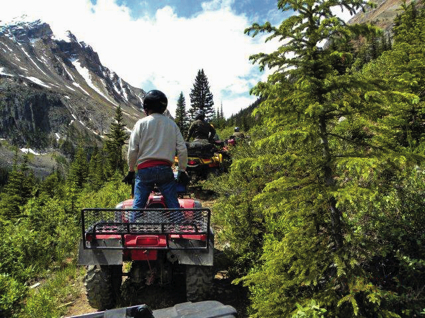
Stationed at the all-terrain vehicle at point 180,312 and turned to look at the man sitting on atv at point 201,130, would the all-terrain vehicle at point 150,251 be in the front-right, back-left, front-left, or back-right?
front-left

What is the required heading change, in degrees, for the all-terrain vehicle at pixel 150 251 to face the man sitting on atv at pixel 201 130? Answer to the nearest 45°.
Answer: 0° — it already faces them

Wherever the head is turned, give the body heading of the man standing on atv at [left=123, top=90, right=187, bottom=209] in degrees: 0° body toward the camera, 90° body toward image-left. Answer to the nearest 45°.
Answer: approximately 180°

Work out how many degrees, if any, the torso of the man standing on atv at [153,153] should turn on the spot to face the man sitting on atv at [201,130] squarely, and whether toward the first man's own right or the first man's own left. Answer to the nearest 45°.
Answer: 0° — they already face them

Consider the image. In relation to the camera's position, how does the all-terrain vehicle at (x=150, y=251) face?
facing away from the viewer

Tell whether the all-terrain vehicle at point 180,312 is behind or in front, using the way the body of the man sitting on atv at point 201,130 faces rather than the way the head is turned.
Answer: behind

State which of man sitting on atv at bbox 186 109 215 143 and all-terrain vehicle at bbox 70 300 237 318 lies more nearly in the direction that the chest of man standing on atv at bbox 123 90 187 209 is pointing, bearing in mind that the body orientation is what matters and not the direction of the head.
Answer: the man sitting on atv

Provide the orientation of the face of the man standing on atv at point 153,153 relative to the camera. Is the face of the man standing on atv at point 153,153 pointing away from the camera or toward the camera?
away from the camera

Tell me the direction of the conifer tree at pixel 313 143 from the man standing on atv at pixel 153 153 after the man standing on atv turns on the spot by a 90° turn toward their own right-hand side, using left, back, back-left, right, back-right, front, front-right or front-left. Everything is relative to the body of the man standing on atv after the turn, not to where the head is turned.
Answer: front-right

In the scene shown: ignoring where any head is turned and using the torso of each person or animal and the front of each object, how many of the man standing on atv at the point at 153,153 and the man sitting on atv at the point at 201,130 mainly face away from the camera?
2

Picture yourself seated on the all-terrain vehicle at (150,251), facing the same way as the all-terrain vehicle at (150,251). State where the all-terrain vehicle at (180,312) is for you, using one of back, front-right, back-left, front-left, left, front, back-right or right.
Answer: back

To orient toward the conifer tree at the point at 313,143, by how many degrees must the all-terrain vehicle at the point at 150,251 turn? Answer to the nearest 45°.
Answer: approximately 135° to its right

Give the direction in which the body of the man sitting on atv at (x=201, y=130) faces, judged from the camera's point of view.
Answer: away from the camera
